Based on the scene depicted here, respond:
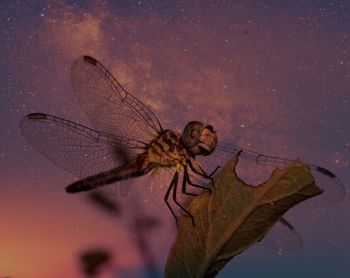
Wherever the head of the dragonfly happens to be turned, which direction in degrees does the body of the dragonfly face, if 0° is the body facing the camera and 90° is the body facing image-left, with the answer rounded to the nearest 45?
approximately 315°
